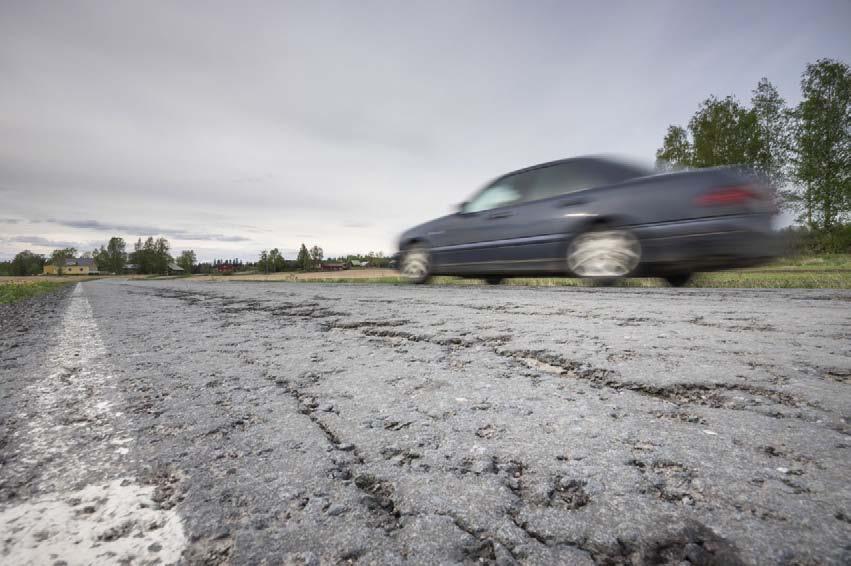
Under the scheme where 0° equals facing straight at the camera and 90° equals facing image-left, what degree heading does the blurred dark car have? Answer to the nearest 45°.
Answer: approximately 135°

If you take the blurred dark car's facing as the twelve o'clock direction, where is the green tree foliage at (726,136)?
The green tree foliage is roughly at 2 o'clock from the blurred dark car.

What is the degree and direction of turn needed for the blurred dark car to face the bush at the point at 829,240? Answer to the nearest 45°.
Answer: approximately 90° to its right

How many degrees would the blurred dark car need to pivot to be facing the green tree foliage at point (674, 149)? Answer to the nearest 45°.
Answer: approximately 45° to its right

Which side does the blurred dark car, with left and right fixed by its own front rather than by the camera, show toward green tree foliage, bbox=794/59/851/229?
right
